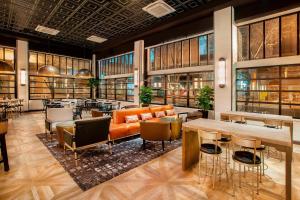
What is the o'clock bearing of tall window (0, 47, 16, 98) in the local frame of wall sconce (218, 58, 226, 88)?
The tall window is roughly at 3 o'clock from the wall sconce.

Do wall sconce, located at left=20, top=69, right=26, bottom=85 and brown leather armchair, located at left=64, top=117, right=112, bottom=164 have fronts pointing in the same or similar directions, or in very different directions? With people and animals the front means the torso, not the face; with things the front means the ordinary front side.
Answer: very different directions

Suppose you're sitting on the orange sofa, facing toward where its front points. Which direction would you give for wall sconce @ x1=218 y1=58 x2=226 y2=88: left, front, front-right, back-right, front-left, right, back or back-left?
front-left

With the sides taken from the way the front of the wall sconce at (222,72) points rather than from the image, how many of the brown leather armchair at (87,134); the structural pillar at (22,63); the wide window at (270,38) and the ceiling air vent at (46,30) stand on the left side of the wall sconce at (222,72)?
1

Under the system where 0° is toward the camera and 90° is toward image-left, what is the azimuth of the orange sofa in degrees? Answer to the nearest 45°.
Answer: approximately 315°

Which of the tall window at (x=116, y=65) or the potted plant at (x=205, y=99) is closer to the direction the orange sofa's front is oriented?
the potted plant

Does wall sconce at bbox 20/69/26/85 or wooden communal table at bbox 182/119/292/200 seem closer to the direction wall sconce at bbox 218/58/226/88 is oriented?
the wooden communal table
